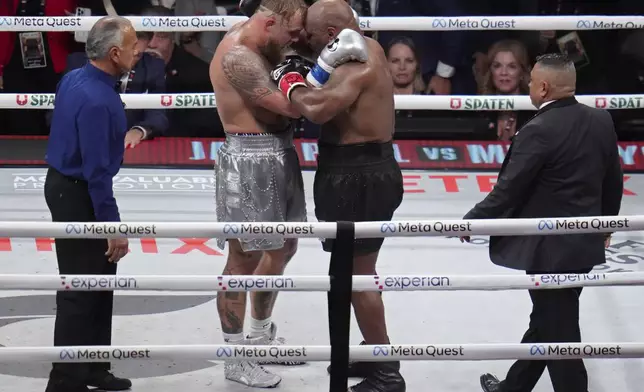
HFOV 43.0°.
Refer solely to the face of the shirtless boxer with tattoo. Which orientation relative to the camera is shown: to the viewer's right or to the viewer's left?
to the viewer's right

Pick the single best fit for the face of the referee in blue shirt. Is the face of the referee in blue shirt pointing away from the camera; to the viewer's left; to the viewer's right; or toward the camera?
to the viewer's right

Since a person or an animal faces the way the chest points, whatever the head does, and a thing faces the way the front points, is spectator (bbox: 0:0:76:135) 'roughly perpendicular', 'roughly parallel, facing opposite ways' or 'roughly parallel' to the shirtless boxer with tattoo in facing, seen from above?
roughly perpendicular

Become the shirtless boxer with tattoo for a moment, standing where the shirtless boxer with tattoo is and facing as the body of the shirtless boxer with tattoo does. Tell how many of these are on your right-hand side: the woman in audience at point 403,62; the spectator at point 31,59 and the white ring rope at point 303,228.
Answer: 1

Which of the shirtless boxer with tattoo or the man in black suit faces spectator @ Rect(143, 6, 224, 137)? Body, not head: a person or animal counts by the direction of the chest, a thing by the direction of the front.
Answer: the man in black suit

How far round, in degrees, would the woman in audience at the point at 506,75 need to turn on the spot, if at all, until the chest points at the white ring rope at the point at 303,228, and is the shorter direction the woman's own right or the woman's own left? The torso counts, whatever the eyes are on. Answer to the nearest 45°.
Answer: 0° — they already face it

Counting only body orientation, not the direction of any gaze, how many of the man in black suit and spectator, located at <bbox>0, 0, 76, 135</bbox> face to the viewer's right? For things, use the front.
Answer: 0

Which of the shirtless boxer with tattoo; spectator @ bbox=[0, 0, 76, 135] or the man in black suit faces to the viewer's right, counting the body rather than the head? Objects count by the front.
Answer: the shirtless boxer with tattoo

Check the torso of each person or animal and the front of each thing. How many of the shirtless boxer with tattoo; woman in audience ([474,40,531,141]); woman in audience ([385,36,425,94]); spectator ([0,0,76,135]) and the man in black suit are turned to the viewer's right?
1

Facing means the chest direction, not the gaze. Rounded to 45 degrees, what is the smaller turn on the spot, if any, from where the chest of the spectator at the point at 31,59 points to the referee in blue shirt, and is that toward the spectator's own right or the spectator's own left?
0° — they already face them

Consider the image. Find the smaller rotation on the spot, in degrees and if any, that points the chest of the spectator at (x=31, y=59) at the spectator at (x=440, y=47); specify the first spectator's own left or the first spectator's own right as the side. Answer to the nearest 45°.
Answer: approximately 90° to the first spectator's own left

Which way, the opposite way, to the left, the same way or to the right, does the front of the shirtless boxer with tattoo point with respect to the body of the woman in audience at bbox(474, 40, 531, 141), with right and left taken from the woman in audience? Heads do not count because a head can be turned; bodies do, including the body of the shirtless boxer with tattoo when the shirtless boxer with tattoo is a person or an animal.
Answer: to the left

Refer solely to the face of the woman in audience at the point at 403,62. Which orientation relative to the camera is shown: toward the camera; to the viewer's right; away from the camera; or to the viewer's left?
toward the camera

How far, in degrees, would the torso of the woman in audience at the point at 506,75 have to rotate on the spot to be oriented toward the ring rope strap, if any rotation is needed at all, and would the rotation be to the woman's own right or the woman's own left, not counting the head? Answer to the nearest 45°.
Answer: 0° — they already face it

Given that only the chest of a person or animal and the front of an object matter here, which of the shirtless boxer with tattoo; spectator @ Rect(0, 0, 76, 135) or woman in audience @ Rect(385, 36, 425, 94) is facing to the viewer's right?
the shirtless boxer with tattoo

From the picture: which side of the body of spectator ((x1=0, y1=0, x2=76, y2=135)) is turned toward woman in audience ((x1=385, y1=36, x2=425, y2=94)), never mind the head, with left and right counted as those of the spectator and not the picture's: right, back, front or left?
left

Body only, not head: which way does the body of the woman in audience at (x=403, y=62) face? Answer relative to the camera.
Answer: toward the camera

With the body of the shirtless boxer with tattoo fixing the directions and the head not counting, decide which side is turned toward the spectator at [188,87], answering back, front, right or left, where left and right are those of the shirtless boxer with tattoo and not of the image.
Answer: left

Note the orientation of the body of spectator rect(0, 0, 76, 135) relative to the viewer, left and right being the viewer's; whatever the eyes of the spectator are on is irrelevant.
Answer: facing the viewer

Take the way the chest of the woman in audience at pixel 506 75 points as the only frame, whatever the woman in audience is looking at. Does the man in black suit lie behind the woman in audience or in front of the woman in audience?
in front

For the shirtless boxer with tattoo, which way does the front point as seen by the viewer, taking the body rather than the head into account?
to the viewer's right
